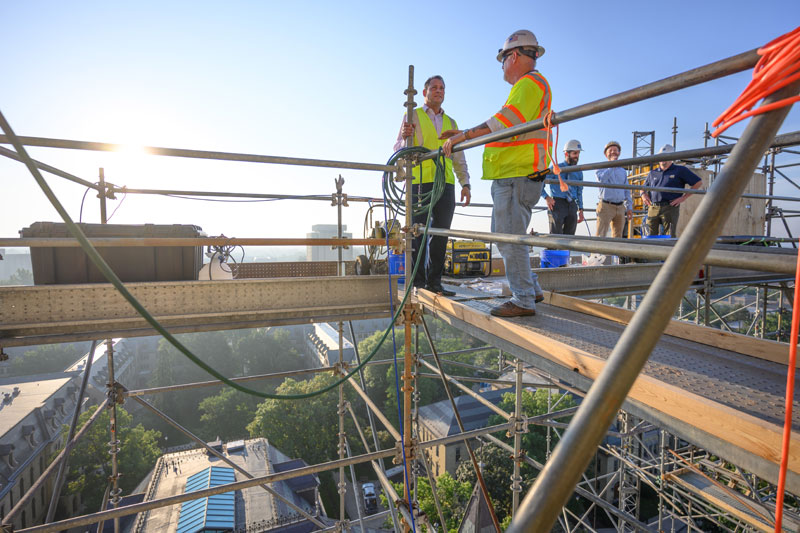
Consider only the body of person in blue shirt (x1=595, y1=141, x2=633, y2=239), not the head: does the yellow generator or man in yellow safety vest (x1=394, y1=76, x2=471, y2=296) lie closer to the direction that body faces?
the man in yellow safety vest

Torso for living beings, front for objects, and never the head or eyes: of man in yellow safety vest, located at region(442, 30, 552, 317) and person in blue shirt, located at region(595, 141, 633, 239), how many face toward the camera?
1

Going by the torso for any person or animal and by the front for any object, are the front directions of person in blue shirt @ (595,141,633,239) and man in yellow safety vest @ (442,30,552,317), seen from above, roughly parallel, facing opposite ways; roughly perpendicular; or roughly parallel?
roughly perpendicular

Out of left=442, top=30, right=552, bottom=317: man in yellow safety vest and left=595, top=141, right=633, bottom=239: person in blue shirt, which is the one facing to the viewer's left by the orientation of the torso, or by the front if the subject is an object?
the man in yellow safety vest

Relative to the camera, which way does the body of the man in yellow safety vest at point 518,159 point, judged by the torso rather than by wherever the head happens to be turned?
to the viewer's left

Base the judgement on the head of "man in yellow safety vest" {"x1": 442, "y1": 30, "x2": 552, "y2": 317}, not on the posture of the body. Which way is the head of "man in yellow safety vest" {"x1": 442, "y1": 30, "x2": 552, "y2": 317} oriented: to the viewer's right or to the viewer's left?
to the viewer's left
